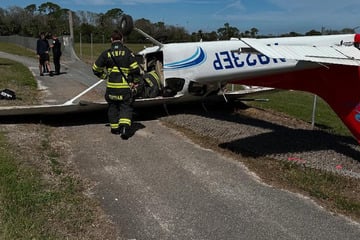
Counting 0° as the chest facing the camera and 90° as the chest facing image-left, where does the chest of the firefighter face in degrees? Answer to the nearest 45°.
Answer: approximately 180°
